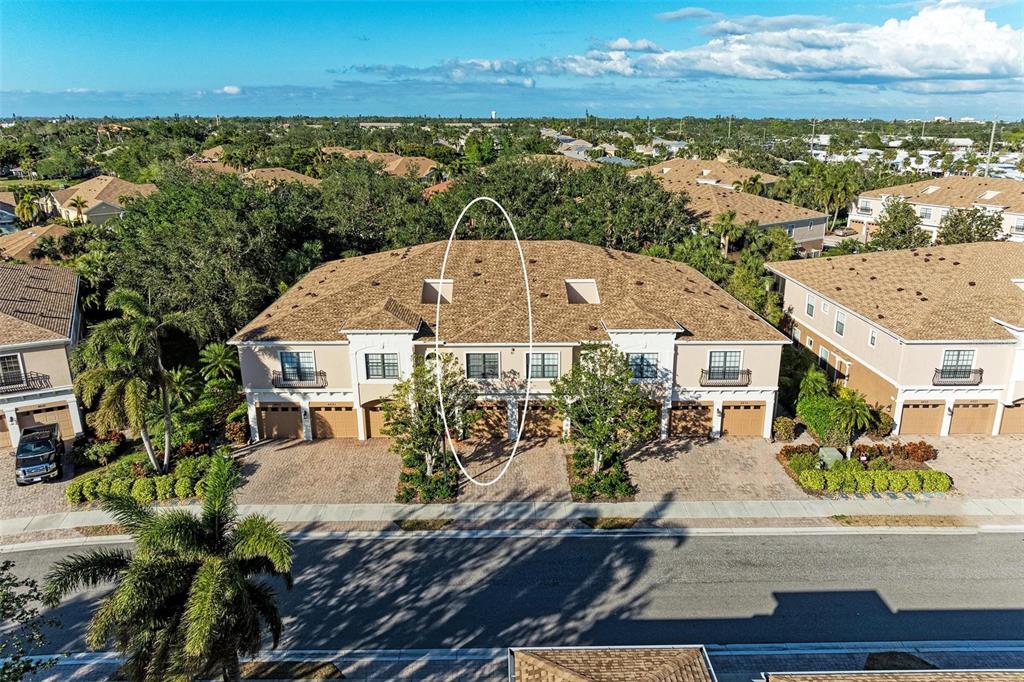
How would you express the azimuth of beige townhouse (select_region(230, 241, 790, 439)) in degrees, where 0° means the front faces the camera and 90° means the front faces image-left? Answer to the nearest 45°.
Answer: approximately 0°

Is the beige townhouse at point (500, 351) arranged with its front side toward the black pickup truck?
no

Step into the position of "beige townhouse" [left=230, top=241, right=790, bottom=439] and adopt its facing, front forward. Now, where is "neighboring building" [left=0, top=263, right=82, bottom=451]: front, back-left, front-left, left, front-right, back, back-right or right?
right

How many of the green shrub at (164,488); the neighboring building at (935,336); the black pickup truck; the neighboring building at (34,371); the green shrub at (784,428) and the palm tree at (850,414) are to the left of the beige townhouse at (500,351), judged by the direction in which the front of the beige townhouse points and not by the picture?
3

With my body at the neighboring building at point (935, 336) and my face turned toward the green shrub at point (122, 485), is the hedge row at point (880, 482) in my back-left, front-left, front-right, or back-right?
front-left

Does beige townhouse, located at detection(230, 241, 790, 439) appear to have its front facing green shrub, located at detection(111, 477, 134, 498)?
no

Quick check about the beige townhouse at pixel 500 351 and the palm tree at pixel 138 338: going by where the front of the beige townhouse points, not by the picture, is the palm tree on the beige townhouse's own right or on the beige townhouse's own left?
on the beige townhouse's own right

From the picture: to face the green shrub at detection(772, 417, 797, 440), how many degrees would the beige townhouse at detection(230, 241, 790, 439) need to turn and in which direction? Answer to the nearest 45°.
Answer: approximately 90° to its left

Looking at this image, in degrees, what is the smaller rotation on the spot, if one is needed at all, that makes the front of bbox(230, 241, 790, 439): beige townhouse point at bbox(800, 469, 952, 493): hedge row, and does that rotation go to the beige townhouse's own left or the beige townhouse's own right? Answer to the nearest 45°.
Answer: approximately 90° to the beige townhouse's own left

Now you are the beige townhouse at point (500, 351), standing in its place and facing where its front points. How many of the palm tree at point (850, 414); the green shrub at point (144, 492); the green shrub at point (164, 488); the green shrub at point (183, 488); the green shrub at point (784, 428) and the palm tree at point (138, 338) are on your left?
2

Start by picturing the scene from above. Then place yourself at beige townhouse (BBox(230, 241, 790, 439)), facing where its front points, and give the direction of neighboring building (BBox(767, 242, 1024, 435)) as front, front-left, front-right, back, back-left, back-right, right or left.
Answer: left

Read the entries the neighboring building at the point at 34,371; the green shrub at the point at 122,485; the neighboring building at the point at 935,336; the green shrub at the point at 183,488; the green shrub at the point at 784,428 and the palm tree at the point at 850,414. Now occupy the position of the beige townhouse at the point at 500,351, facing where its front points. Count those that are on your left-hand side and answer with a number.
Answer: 3

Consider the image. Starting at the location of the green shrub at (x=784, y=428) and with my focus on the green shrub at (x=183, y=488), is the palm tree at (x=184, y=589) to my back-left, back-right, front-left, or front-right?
front-left

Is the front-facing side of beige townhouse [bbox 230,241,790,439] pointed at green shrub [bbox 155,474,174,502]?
no

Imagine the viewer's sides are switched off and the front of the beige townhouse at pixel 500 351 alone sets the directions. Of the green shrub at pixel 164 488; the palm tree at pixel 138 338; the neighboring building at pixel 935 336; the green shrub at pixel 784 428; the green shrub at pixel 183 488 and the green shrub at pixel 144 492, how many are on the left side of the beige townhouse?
2

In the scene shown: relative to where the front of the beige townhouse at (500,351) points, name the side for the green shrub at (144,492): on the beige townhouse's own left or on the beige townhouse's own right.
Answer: on the beige townhouse's own right

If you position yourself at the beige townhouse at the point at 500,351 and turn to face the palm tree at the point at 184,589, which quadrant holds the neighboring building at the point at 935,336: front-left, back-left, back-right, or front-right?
back-left
